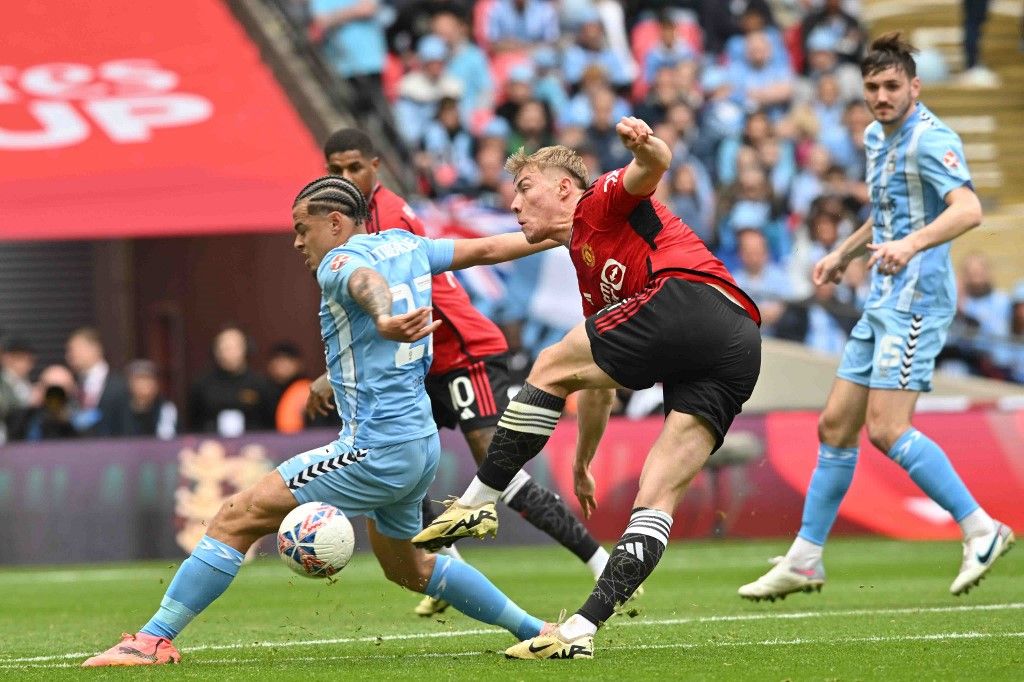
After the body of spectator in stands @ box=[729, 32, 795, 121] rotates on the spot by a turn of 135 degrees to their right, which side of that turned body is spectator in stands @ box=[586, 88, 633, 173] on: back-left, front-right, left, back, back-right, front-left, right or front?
left

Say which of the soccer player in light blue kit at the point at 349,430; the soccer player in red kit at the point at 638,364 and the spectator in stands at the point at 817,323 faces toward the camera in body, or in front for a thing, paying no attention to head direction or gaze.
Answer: the spectator in stands

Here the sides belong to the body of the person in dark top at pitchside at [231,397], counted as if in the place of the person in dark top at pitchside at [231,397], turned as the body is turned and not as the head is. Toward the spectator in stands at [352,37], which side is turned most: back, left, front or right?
back

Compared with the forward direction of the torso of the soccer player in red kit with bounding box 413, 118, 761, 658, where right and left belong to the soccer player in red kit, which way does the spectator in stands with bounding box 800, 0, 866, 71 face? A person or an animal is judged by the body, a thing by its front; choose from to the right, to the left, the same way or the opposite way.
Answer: to the left

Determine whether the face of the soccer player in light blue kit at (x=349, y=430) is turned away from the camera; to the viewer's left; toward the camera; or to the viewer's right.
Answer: to the viewer's left

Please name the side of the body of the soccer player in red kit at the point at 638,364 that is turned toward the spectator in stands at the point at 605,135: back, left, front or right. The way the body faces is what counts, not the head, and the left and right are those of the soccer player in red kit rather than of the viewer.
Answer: right

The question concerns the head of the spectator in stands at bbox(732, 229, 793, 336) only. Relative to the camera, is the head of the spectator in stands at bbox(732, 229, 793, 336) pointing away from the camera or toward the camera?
toward the camera

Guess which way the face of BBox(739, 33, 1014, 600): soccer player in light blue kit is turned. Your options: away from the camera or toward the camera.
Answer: toward the camera

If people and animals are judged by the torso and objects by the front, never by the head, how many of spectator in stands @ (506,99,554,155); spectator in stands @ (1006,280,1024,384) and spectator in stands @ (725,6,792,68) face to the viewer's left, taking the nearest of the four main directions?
0

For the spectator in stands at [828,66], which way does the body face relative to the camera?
toward the camera

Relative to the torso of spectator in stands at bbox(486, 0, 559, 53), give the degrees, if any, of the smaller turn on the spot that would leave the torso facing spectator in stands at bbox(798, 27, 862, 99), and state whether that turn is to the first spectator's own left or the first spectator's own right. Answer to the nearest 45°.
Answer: approximately 90° to the first spectator's own left

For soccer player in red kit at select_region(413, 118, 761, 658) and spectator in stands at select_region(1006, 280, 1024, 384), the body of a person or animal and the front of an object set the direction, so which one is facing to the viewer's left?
the soccer player in red kit

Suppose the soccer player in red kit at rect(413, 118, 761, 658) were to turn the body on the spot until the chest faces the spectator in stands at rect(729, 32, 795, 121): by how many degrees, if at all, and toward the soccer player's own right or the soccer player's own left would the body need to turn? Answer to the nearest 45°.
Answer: approximately 90° to the soccer player's own right

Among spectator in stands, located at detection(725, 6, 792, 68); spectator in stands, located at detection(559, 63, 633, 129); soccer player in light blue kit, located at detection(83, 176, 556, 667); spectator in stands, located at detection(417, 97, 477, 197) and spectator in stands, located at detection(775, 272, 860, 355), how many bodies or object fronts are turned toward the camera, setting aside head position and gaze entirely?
4

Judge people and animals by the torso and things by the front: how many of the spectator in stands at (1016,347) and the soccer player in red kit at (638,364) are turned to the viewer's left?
1

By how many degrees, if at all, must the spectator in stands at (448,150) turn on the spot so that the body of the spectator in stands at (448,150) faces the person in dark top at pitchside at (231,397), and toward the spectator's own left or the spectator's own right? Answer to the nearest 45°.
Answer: approximately 45° to the spectator's own right

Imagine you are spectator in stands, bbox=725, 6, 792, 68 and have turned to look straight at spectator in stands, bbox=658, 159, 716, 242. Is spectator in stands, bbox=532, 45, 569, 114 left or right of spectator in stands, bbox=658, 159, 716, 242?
right

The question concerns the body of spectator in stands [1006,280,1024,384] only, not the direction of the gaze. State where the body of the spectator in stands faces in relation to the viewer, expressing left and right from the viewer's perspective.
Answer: facing the viewer

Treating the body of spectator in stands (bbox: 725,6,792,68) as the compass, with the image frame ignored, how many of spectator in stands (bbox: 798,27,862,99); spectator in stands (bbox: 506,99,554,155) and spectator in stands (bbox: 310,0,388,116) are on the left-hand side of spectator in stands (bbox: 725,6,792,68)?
1

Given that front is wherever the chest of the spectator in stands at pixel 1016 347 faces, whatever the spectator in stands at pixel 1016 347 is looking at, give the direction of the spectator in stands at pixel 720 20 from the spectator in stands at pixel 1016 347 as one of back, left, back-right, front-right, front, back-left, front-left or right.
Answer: back-right

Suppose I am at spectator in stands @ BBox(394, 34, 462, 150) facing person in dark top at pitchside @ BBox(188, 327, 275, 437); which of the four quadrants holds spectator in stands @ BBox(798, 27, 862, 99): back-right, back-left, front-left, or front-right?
back-left
